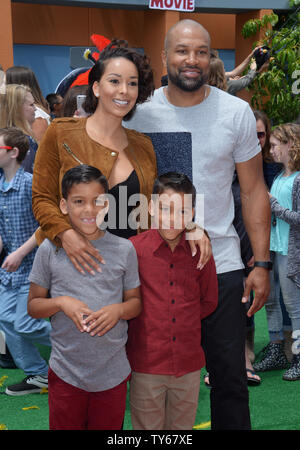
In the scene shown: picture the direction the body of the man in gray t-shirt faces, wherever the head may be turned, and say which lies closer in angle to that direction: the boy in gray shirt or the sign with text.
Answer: the boy in gray shirt

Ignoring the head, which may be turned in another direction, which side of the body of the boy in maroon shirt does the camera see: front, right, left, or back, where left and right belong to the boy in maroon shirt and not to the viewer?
front

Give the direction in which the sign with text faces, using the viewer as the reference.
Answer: facing the viewer

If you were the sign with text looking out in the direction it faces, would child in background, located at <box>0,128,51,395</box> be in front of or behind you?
in front

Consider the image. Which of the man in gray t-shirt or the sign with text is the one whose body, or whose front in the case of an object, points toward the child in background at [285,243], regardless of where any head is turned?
the sign with text

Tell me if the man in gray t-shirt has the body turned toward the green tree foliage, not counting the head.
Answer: no

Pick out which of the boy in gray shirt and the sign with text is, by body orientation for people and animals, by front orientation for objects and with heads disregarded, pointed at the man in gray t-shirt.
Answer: the sign with text

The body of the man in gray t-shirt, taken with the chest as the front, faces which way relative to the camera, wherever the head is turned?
toward the camera

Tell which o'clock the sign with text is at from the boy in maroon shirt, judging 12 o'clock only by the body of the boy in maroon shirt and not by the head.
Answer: The sign with text is roughly at 6 o'clock from the boy in maroon shirt.

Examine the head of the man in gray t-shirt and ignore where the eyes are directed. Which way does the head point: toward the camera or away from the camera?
toward the camera

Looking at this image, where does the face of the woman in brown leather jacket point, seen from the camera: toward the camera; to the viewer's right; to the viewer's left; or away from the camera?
toward the camera

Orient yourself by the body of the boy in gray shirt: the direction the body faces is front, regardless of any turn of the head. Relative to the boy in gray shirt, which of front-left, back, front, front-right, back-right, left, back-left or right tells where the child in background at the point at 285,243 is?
back-left

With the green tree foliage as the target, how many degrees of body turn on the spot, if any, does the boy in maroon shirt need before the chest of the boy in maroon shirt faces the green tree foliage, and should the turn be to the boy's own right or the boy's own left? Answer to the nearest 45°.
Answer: approximately 180°

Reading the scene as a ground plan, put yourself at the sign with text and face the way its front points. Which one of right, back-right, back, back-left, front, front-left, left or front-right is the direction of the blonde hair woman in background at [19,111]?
front

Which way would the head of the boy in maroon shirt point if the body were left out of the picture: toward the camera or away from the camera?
toward the camera

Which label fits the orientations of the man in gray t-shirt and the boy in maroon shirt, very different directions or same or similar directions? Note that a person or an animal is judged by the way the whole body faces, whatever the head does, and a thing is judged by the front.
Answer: same or similar directions

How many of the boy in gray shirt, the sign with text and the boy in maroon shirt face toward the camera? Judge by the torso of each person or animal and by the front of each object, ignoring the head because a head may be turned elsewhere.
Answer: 3

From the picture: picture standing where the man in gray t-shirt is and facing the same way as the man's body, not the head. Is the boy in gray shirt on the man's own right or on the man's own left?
on the man's own right

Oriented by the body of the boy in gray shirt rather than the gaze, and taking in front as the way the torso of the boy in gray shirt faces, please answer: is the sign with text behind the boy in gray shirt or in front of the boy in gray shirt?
behind
